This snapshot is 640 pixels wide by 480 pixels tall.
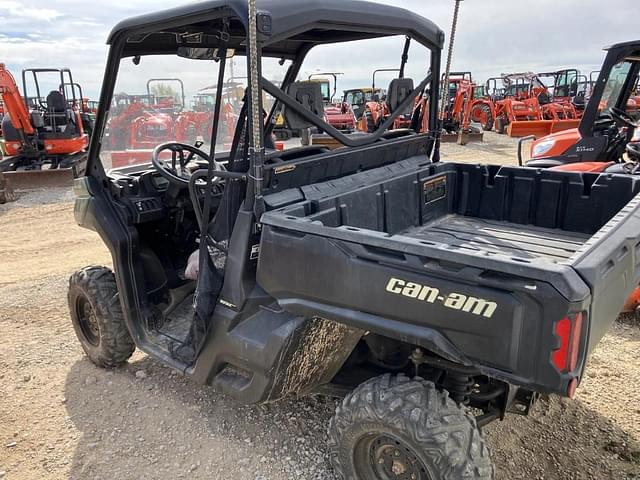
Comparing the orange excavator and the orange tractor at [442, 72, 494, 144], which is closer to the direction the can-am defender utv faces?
the orange excavator

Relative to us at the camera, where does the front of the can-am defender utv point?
facing away from the viewer and to the left of the viewer

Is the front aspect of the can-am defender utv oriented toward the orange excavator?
yes

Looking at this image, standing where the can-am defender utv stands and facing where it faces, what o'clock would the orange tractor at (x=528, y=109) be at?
The orange tractor is roughly at 2 o'clock from the can-am defender utv.

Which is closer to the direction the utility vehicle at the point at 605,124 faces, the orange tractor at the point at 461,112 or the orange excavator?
the orange excavator

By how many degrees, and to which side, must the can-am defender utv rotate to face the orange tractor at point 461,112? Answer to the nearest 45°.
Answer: approximately 45° to its right

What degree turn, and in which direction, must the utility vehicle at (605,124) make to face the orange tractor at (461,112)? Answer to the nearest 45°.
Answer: approximately 90° to its right

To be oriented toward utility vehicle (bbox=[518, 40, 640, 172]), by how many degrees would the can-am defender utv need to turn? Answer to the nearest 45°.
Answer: approximately 90° to its right

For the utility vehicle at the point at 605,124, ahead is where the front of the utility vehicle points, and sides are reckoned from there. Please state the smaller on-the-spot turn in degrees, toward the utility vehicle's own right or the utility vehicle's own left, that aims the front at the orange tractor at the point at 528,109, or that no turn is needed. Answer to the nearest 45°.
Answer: approximately 90° to the utility vehicle's own right

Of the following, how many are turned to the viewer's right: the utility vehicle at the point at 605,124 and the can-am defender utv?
0

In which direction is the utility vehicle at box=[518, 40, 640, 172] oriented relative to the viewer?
to the viewer's left
